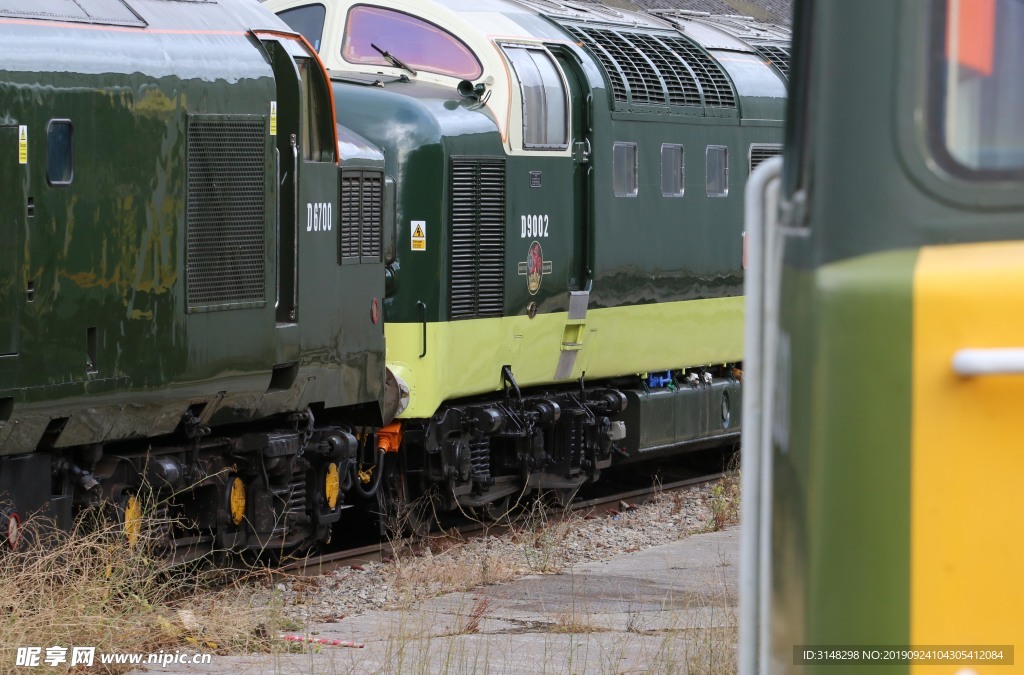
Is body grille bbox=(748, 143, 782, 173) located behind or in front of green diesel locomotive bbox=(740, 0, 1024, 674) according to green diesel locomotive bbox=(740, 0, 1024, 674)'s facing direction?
behind

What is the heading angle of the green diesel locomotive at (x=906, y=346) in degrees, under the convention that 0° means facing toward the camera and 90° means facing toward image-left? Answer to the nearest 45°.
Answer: approximately 0°

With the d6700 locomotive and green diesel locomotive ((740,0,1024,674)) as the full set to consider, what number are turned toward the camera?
1

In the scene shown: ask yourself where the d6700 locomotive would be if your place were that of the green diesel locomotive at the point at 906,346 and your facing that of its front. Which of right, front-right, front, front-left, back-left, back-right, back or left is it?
back-right

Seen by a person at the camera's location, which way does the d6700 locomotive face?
facing away from the viewer and to the right of the viewer

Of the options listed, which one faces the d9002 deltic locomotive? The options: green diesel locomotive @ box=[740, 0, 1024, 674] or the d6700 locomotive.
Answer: the d6700 locomotive

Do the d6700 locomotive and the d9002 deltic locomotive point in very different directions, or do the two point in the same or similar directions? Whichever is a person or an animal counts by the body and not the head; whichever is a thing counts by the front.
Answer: very different directions

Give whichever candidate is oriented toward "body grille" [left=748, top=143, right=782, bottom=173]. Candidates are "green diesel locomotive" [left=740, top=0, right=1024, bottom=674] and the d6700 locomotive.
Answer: the d6700 locomotive

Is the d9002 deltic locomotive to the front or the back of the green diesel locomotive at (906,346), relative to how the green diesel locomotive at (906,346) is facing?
to the back

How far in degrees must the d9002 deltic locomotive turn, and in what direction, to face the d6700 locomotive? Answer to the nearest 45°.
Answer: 0° — it already faces it
